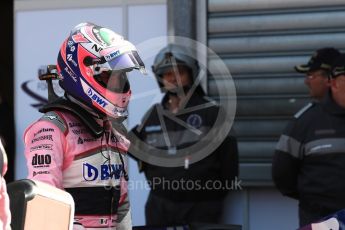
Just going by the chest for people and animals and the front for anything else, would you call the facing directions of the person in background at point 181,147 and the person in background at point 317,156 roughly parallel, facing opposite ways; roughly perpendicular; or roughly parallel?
roughly parallel

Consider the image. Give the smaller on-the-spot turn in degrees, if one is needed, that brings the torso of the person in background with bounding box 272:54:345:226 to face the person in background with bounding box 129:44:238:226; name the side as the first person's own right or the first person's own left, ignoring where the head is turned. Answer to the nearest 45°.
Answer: approximately 90° to the first person's own right

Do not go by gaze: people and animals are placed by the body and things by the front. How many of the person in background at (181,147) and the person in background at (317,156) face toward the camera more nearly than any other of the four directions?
2

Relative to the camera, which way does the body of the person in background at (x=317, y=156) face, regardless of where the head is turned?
toward the camera

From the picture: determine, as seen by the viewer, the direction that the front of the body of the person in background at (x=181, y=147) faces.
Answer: toward the camera

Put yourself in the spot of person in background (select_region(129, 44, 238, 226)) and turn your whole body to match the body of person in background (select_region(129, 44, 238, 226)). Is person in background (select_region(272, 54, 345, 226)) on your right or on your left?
on your left
